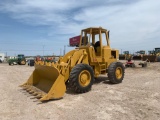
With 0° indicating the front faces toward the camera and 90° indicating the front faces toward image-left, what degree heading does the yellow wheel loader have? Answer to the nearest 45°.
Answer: approximately 45°
